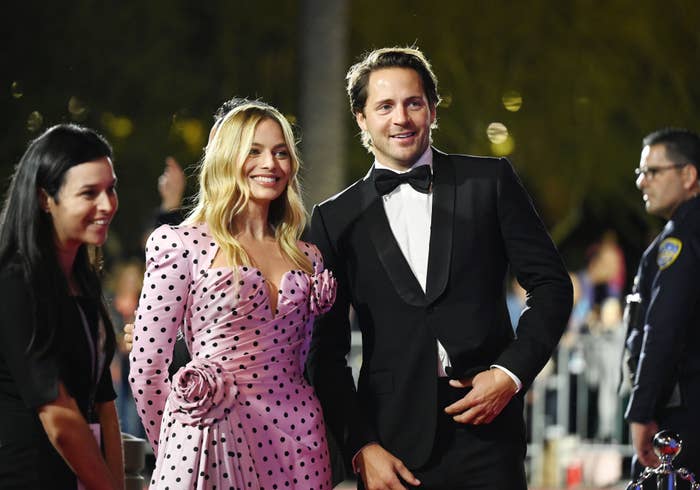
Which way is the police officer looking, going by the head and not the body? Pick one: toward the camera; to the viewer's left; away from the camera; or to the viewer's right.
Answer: to the viewer's left

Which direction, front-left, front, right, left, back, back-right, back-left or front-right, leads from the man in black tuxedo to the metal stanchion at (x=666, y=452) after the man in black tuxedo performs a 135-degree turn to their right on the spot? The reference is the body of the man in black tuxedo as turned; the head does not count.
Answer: back-right

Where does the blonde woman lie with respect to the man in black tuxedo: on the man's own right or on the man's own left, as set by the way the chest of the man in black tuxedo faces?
on the man's own right

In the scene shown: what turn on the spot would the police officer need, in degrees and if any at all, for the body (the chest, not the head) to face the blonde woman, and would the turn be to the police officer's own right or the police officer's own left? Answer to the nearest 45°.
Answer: approximately 45° to the police officer's own left

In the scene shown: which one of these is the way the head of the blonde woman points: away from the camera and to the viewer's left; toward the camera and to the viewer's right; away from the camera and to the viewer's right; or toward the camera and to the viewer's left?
toward the camera and to the viewer's right

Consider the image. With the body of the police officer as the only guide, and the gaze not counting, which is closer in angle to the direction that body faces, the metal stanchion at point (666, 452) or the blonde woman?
the blonde woman

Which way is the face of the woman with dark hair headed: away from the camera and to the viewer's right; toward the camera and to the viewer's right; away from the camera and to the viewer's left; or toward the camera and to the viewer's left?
toward the camera and to the viewer's right

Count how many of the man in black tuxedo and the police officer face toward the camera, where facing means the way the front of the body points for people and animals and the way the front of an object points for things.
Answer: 1

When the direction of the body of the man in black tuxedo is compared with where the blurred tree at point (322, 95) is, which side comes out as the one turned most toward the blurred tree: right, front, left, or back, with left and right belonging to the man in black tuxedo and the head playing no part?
back

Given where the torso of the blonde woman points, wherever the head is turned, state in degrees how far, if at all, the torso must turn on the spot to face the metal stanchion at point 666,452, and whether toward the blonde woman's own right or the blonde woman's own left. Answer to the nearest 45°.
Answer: approximately 45° to the blonde woman's own left

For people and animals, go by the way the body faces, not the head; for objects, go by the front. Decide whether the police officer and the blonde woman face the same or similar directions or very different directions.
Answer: very different directions

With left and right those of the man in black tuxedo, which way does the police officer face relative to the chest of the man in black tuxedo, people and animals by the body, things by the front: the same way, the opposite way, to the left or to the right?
to the right

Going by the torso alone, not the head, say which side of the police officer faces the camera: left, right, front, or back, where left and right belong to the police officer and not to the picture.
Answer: left
